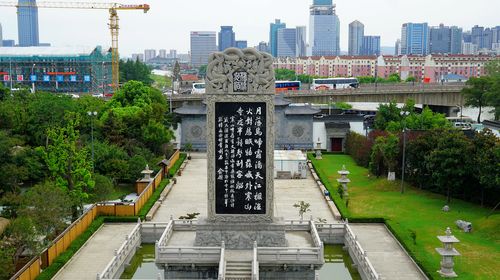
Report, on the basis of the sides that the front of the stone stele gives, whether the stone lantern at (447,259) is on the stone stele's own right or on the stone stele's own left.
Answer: on the stone stele's own left

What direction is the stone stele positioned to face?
toward the camera

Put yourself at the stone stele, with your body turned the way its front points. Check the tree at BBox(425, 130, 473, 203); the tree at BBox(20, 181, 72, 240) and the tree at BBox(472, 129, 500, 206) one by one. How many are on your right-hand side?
1

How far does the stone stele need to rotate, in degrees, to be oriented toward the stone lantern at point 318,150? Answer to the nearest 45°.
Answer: approximately 180°

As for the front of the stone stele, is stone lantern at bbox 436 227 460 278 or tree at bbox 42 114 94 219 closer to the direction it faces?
the stone lantern

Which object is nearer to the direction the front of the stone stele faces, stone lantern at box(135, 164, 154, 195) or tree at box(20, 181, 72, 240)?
the tree

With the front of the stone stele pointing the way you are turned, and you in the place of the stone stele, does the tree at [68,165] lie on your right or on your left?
on your right

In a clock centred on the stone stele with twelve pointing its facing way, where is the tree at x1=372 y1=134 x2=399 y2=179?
The tree is roughly at 7 o'clock from the stone stele.

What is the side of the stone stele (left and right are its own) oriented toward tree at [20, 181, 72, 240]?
right

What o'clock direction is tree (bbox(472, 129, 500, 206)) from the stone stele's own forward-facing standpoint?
The tree is roughly at 8 o'clock from the stone stele.

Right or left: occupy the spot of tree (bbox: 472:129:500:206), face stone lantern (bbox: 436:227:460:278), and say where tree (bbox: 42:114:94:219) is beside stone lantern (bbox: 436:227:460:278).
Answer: right
